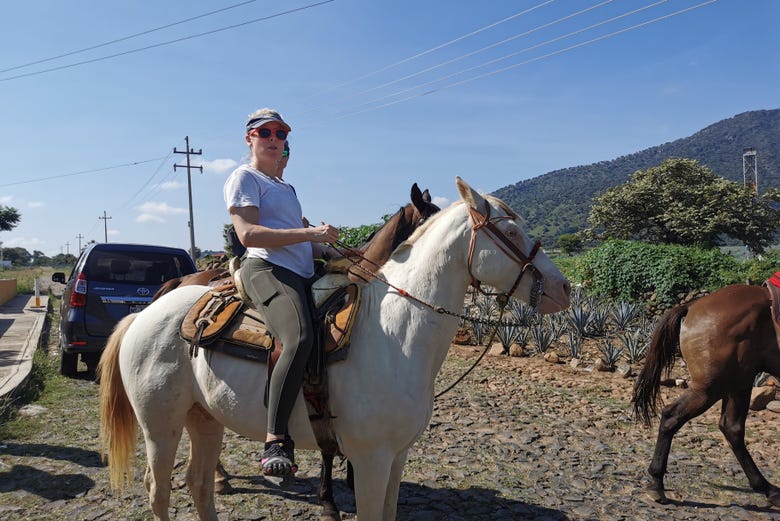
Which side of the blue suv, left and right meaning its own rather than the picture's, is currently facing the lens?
back

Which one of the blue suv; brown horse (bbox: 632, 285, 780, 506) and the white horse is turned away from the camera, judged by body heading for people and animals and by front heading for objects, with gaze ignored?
the blue suv

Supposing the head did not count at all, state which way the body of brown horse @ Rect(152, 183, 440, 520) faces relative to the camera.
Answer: to the viewer's right

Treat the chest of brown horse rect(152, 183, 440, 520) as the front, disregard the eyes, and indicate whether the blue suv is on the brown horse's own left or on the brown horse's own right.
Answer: on the brown horse's own left

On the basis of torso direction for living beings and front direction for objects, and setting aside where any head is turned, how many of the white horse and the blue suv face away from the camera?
1

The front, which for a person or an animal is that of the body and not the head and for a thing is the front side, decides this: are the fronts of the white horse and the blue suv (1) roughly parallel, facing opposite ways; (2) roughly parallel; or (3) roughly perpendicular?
roughly perpendicular

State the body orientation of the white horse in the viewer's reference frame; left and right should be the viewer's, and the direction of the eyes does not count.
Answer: facing to the right of the viewer

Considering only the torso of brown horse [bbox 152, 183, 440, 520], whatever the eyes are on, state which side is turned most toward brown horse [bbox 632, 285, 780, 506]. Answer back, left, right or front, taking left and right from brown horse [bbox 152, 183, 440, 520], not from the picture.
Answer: front

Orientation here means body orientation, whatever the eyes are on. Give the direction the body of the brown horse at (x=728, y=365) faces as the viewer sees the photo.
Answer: to the viewer's right
